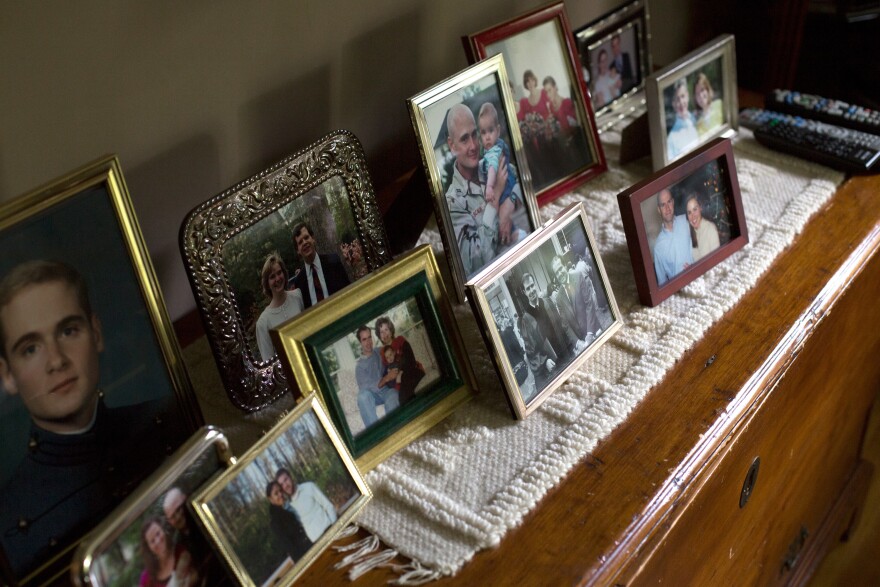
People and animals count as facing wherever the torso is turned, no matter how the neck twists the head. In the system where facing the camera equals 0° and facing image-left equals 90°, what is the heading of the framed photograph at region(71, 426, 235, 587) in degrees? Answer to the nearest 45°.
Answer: approximately 315°

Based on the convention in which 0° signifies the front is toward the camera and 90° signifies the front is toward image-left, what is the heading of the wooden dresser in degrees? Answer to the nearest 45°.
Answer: approximately 315°

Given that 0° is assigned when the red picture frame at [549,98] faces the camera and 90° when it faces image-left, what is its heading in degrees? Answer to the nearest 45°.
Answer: approximately 315°
